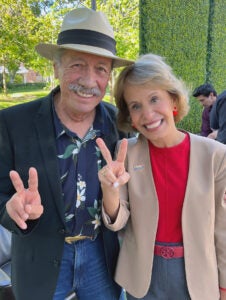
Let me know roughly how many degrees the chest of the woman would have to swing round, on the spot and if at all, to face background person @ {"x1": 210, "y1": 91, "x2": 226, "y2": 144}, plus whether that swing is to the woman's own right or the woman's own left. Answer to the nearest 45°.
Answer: approximately 180°

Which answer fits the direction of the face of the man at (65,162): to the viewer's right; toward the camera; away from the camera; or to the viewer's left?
toward the camera

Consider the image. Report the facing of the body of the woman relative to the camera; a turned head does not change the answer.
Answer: toward the camera

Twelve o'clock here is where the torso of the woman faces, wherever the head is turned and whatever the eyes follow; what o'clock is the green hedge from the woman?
The green hedge is roughly at 6 o'clock from the woman.

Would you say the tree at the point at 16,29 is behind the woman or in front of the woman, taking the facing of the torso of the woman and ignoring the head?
behind
